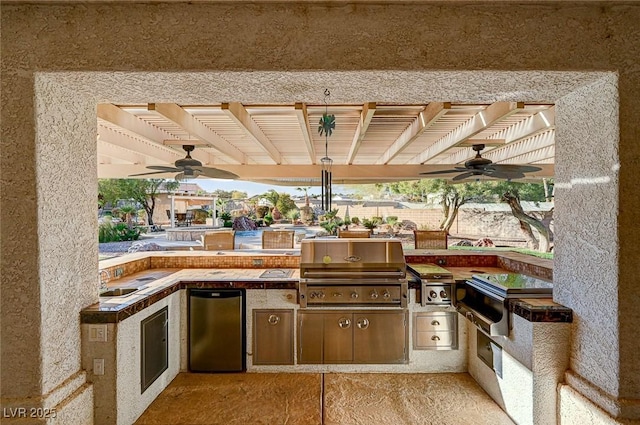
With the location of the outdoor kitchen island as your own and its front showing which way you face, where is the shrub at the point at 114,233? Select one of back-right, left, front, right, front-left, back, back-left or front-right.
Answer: back-right

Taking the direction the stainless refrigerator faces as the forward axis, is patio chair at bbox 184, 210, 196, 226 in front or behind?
behind

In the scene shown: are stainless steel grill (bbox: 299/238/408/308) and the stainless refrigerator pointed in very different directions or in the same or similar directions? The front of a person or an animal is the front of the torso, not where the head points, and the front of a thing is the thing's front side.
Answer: same or similar directions

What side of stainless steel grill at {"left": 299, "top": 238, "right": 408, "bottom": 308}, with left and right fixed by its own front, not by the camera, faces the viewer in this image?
front

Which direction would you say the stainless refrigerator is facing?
toward the camera

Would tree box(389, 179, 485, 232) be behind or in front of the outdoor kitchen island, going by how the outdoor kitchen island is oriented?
behind

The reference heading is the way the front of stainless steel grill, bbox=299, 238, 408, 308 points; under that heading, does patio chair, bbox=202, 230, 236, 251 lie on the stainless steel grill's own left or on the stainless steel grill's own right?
on the stainless steel grill's own right

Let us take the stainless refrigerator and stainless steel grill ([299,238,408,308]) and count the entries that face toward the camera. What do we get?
2

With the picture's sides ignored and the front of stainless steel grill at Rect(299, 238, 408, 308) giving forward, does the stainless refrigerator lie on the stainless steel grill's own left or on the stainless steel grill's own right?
on the stainless steel grill's own right
